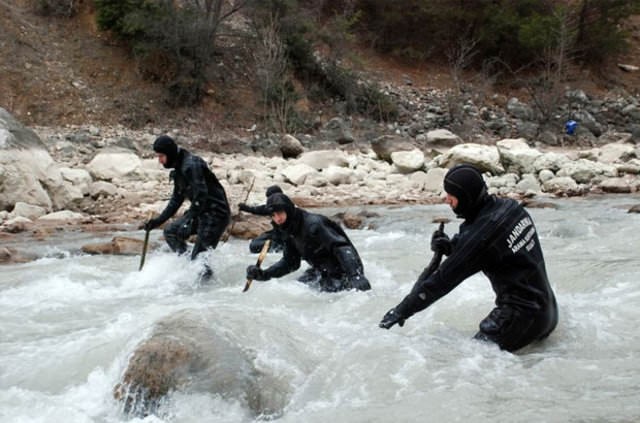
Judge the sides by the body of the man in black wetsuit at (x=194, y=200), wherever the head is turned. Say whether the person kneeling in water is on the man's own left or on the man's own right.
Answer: on the man's own left

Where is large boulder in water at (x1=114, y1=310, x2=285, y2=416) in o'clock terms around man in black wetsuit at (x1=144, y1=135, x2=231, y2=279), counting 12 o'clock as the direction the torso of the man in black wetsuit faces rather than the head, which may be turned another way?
The large boulder in water is roughly at 9 o'clock from the man in black wetsuit.

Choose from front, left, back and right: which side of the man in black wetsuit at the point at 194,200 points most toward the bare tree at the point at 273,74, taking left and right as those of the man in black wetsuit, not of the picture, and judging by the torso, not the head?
right

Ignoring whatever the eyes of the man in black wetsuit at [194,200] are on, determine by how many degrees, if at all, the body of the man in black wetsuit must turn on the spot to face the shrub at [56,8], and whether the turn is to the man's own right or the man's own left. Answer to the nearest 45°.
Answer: approximately 90° to the man's own right

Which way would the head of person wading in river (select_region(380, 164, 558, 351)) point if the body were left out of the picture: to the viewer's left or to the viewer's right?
to the viewer's left

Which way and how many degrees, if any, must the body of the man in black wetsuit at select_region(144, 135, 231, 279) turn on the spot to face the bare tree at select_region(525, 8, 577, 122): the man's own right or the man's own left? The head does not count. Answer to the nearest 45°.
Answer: approximately 135° to the man's own right

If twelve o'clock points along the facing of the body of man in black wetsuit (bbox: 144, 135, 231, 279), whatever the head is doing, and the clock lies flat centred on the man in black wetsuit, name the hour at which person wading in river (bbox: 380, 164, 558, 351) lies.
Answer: The person wading in river is roughly at 8 o'clock from the man in black wetsuit.

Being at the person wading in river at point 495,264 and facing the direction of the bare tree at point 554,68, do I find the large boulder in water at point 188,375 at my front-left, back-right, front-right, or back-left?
back-left

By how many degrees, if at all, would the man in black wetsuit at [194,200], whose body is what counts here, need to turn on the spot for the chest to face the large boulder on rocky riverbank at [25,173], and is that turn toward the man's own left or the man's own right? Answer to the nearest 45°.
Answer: approximately 45° to the man's own right

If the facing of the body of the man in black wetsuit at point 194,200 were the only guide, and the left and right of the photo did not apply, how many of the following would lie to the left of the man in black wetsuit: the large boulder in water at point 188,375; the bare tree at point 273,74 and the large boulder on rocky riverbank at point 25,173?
1
